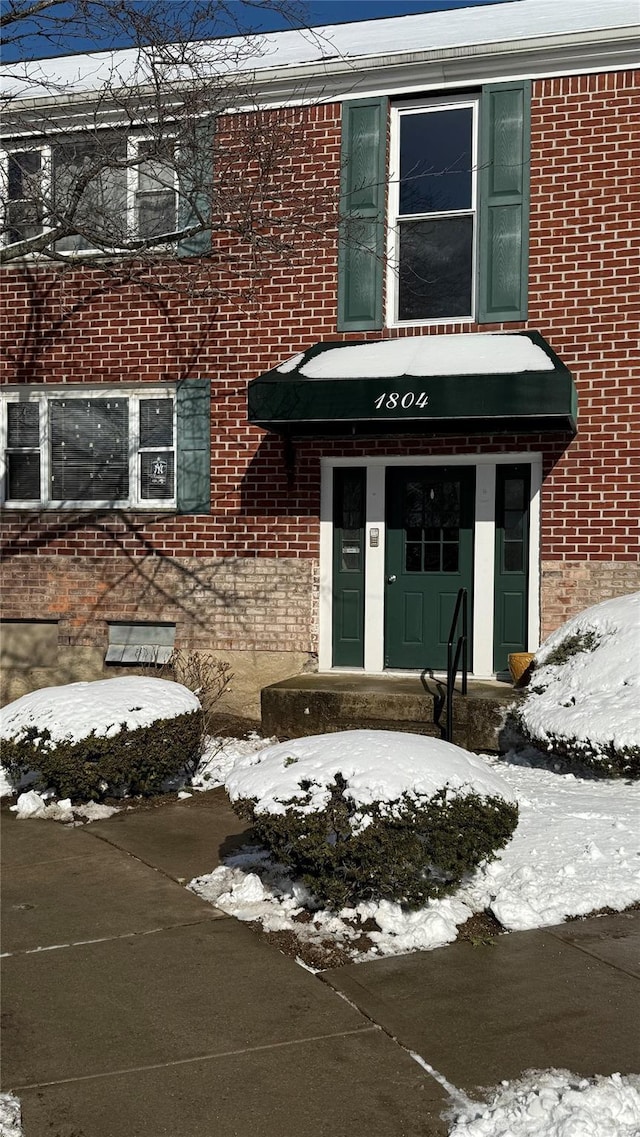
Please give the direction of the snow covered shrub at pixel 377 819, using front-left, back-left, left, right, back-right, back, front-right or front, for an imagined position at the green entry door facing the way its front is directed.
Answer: front

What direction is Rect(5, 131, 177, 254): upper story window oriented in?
toward the camera

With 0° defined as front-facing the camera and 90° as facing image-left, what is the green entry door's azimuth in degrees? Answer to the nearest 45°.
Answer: approximately 0°

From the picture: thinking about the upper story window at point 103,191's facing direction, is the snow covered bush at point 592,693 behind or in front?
in front

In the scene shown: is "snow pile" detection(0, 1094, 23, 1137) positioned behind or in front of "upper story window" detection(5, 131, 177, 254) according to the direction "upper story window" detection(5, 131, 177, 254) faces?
in front

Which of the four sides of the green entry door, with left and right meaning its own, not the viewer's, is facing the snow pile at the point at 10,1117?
front

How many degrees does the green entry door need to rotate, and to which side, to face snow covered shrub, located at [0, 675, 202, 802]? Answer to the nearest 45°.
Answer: approximately 45° to its right

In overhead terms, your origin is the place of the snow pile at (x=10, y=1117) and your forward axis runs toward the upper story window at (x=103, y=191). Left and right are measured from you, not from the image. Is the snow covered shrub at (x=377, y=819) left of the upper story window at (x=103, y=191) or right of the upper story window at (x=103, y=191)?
right

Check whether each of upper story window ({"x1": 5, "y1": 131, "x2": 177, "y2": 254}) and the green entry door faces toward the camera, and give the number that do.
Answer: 2

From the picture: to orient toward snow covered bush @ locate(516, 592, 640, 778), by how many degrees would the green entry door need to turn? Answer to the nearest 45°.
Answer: approximately 45° to its left
